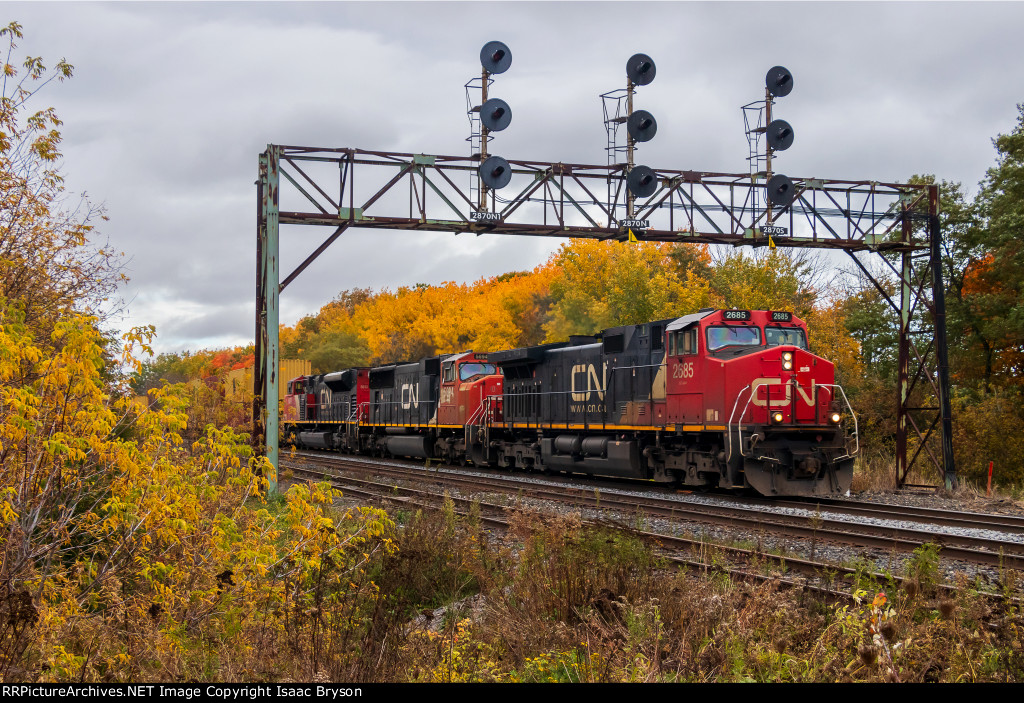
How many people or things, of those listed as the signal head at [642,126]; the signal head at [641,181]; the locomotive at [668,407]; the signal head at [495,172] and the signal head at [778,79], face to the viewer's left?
0

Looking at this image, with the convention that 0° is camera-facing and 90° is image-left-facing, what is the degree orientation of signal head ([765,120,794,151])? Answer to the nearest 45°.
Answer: approximately 315°

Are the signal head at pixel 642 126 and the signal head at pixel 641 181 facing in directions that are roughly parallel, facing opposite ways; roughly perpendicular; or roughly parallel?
roughly parallel

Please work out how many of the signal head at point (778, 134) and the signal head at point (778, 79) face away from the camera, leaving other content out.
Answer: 0

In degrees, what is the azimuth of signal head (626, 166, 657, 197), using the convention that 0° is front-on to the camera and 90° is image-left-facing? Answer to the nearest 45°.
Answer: approximately 315°

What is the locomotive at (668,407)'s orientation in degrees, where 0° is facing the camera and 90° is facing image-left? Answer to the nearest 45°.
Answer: approximately 315°
